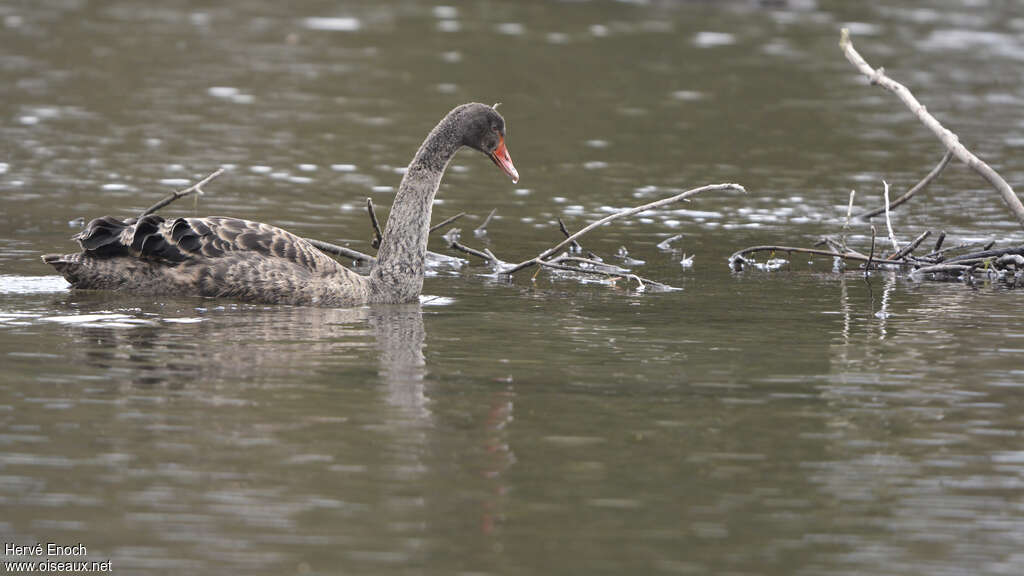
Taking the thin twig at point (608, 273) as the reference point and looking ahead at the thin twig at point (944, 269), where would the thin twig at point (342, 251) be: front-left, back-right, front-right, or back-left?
back-left

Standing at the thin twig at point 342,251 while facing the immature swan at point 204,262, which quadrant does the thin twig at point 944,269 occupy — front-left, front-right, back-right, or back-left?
back-left

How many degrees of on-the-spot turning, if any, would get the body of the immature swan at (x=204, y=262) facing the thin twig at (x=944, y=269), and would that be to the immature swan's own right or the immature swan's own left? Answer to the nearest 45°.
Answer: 0° — it already faces it

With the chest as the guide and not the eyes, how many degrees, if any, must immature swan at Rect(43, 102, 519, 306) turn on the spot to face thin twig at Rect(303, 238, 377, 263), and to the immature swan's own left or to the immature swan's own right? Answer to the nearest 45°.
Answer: approximately 45° to the immature swan's own left

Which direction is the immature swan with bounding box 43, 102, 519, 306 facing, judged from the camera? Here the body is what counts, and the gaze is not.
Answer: to the viewer's right

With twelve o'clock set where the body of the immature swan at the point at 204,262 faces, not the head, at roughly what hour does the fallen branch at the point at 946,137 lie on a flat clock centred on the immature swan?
The fallen branch is roughly at 12 o'clock from the immature swan.
